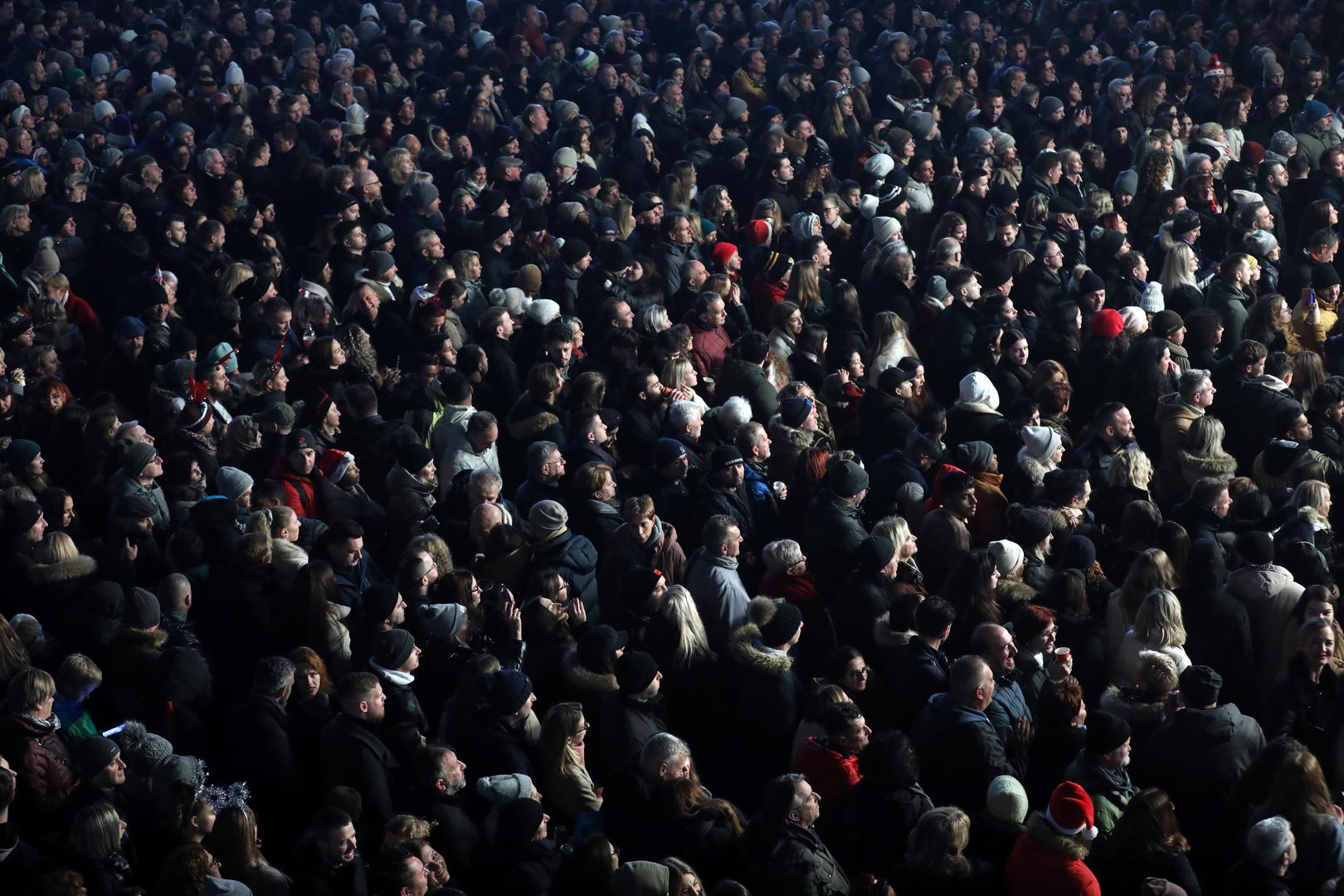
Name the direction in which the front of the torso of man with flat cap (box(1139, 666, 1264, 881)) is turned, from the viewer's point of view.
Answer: away from the camera

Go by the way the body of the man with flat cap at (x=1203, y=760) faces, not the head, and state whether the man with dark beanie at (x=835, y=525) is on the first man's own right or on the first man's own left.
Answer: on the first man's own left
